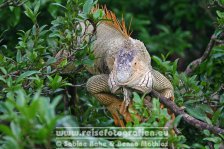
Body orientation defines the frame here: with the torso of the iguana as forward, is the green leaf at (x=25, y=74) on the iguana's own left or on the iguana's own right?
on the iguana's own right

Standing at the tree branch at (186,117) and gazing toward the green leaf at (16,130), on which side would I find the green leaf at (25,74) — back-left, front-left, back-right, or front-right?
front-right

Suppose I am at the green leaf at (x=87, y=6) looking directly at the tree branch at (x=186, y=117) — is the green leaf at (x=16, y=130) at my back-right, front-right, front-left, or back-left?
front-right

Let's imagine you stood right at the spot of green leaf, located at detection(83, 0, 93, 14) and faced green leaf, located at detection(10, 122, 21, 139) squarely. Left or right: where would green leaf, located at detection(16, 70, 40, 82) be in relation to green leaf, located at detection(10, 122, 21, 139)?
right

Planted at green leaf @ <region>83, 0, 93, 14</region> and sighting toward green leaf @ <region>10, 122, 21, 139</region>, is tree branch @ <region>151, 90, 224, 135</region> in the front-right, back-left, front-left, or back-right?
front-left

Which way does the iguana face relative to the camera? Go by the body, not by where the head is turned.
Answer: toward the camera
